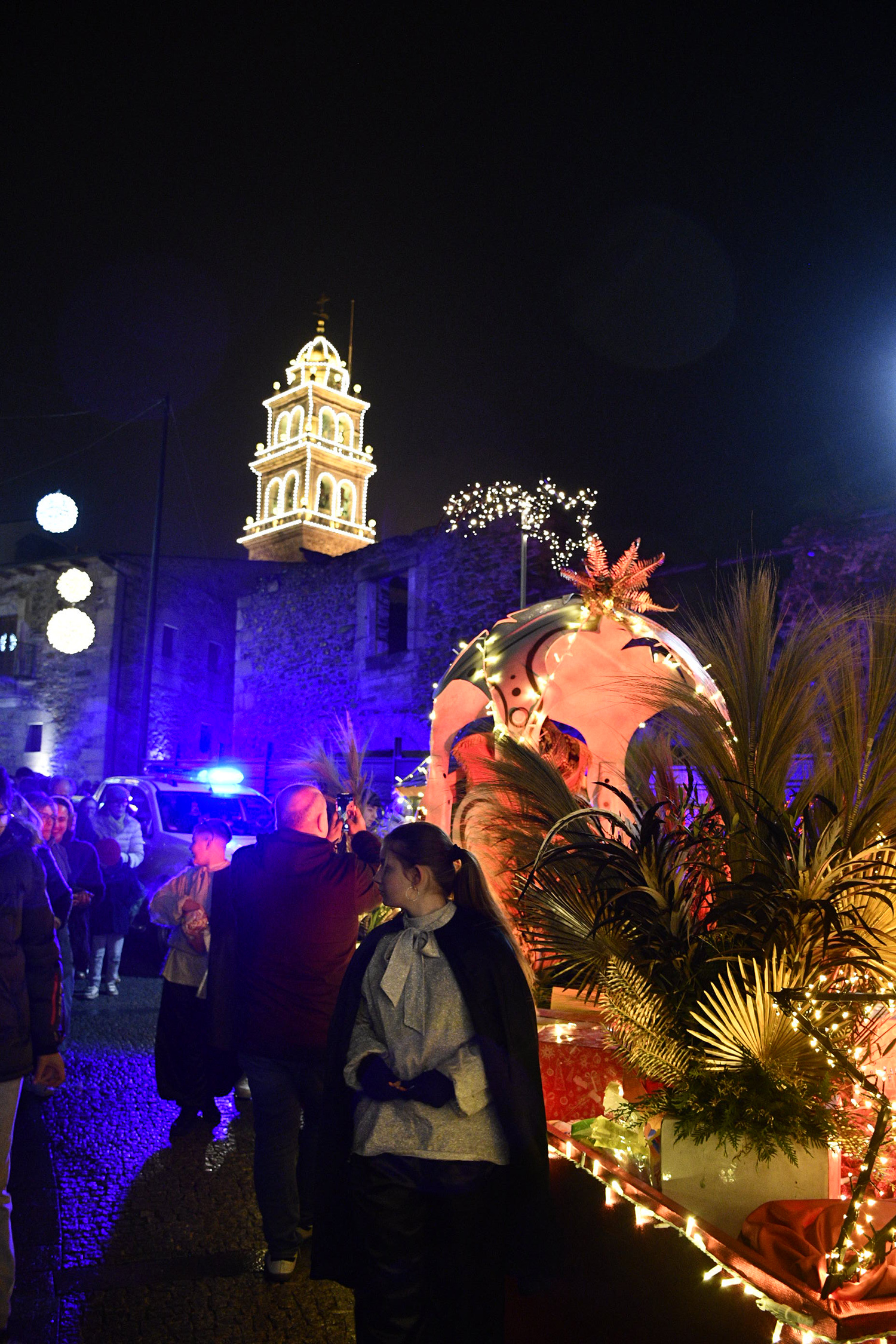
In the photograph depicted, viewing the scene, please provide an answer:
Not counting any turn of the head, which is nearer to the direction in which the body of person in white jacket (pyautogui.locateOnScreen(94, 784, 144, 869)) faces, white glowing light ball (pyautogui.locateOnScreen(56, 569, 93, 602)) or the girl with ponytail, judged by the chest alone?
the girl with ponytail

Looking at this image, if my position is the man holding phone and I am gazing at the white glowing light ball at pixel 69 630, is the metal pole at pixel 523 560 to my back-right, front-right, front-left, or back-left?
front-right

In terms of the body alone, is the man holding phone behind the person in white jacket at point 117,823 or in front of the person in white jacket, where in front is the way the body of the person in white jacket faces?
in front

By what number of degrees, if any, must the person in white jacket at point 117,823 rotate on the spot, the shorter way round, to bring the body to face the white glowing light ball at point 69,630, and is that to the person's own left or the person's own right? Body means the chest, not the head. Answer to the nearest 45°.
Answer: approximately 135° to the person's own left

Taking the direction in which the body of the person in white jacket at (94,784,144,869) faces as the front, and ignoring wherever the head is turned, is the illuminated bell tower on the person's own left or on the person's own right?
on the person's own left

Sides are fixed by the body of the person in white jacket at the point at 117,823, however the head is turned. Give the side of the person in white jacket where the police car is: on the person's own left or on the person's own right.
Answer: on the person's own left

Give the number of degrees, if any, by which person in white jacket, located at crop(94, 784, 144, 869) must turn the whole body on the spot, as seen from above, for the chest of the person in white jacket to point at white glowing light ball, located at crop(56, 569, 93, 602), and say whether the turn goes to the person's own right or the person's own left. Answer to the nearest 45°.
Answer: approximately 135° to the person's own left

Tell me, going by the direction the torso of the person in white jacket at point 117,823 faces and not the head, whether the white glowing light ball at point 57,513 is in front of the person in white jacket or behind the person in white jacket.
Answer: behind

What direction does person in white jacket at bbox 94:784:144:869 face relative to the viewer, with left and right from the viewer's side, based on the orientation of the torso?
facing the viewer and to the right of the viewer

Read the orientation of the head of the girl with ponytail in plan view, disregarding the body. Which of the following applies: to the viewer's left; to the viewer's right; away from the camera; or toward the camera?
to the viewer's left

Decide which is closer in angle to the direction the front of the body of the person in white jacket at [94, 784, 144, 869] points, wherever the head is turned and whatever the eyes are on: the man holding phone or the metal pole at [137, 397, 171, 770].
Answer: the man holding phone

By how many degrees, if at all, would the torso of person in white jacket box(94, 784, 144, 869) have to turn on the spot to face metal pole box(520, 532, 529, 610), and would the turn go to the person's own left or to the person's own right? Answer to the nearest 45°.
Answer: approximately 90° to the person's own left
